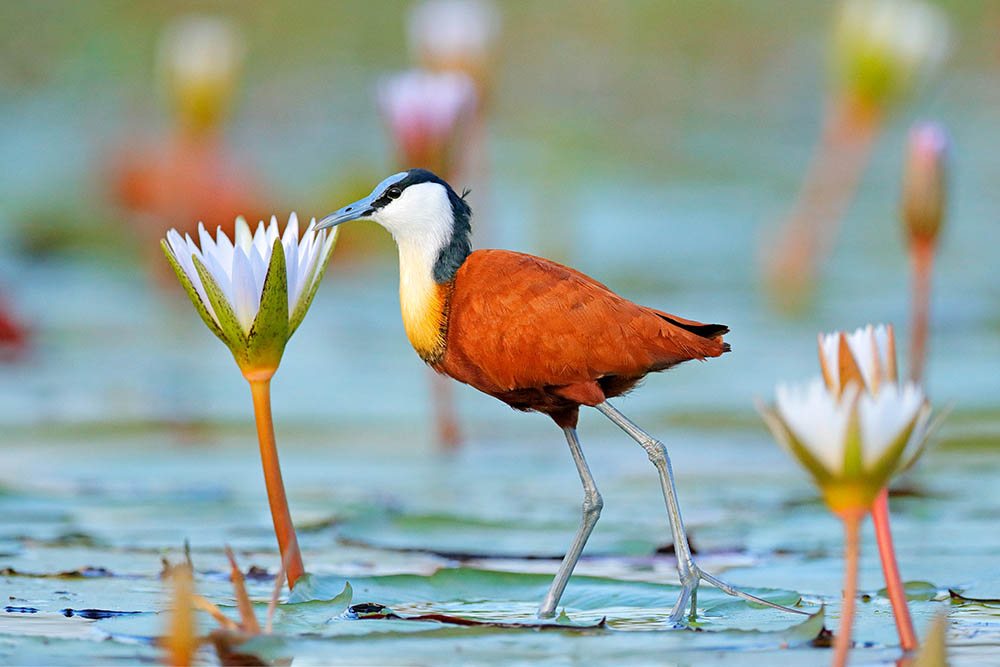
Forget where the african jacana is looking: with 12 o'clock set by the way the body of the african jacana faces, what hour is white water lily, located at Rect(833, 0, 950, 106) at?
The white water lily is roughly at 4 o'clock from the african jacana.

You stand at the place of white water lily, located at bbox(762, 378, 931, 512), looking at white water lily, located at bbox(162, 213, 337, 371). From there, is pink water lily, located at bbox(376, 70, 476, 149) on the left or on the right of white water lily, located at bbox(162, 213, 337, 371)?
right

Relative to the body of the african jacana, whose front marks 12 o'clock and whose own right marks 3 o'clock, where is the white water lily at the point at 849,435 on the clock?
The white water lily is roughly at 8 o'clock from the african jacana.

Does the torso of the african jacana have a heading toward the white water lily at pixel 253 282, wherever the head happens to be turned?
yes

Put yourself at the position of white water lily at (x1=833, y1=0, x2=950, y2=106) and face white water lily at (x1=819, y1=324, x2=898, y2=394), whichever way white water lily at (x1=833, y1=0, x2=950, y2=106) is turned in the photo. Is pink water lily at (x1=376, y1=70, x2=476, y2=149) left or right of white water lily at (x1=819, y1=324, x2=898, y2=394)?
right

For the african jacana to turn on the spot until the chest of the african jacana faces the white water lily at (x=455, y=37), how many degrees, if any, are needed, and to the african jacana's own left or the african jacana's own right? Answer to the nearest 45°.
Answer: approximately 90° to the african jacana's own right

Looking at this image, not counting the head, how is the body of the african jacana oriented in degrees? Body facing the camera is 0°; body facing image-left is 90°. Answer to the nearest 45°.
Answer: approximately 90°

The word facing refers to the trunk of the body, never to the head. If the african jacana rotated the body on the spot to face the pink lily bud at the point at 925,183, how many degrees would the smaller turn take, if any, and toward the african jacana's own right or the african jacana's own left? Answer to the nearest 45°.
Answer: approximately 135° to the african jacana's own right

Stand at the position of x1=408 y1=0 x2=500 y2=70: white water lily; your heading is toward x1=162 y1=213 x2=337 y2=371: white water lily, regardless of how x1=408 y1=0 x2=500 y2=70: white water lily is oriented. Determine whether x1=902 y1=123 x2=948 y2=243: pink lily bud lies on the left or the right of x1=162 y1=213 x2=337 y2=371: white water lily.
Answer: left

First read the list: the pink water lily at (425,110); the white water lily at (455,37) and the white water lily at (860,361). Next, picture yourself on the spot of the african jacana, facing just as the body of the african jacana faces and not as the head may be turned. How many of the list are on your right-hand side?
2
